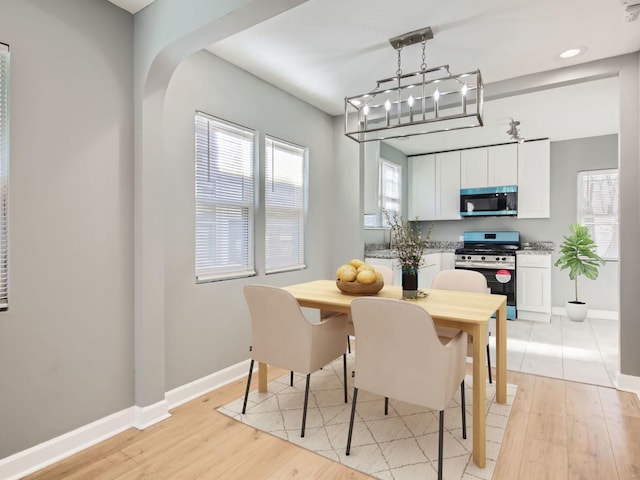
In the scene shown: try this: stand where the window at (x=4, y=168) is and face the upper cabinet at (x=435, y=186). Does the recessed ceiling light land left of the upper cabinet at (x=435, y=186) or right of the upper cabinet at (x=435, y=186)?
right

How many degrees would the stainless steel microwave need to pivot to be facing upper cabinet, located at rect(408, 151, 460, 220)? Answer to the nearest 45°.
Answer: approximately 90° to its right

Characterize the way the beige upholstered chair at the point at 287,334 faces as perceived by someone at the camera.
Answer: facing away from the viewer and to the right of the viewer

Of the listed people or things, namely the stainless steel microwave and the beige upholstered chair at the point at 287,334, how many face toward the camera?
1

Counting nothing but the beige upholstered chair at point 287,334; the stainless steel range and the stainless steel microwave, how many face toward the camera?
2

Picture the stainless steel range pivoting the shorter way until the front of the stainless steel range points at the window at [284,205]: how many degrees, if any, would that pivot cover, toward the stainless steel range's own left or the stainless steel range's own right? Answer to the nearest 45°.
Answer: approximately 45° to the stainless steel range's own right

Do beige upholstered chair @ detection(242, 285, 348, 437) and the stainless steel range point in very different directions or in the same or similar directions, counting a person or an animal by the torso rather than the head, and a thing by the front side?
very different directions

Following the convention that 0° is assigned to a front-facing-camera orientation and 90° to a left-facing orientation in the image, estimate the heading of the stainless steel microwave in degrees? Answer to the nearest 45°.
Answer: approximately 0°
